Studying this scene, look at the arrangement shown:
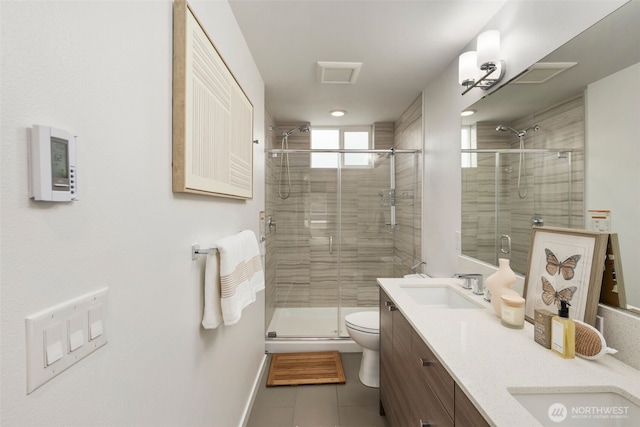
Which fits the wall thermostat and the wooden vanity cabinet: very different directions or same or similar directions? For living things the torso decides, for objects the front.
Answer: very different directions

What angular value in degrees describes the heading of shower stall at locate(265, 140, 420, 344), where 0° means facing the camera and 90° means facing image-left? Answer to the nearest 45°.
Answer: approximately 0°

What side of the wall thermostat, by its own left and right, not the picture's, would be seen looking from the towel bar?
left

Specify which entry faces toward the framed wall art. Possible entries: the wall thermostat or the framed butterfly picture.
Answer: the framed butterfly picture

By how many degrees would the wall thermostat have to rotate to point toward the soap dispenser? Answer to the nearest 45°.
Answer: approximately 45° to its left

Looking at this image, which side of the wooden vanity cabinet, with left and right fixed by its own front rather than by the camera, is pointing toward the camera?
left

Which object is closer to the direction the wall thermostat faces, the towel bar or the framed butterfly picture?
the framed butterfly picture

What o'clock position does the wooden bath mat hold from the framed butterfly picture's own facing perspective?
The wooden bath mat is roughly at 2 o'clock from the framed butterfly picture.

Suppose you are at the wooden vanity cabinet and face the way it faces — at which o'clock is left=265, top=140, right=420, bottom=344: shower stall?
The shower stall is roughly at 2 o'clock from the wooden vanity cabinet.

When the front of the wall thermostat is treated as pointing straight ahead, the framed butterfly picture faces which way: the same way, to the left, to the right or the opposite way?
the opposite way

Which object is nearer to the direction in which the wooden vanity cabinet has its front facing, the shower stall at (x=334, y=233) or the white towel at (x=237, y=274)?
the white towel
